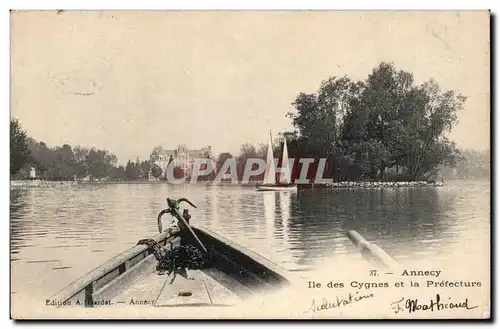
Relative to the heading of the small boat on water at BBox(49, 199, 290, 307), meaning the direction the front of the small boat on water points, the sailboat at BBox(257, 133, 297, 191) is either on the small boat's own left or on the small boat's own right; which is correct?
on the small boat's own right

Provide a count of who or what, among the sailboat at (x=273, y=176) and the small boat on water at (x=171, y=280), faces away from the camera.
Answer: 1

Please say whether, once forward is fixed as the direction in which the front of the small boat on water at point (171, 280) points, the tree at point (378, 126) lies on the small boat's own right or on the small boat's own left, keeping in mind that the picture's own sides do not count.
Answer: on the small boat's own right

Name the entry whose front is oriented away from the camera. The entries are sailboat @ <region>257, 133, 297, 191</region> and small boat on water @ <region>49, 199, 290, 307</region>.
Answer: the small boat on water

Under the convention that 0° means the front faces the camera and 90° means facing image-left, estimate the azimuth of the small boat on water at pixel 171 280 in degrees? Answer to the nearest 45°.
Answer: approximately 180°
